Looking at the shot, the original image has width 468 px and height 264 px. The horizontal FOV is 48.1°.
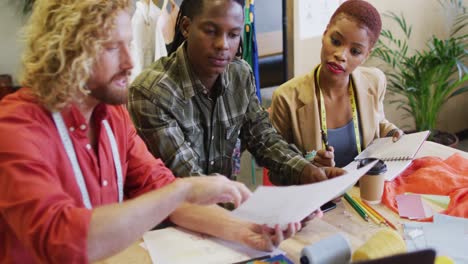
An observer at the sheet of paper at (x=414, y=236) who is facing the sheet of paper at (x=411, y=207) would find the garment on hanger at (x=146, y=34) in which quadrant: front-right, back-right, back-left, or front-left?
front-left

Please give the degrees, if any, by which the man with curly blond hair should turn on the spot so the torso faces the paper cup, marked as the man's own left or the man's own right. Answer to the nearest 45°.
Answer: approximately 45° to the man's own left

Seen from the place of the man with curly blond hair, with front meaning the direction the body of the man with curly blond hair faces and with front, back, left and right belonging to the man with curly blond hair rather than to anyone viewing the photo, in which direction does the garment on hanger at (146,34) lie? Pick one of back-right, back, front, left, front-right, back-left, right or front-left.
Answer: back-left

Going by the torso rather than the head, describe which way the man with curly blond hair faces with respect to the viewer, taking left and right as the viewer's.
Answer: facing the viewer and to the right of the viewer

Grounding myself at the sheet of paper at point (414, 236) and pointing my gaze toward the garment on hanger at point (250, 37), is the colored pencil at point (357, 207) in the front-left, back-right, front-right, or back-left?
front-left

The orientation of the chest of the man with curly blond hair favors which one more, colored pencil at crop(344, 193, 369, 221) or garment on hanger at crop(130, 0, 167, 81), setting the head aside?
the colored pencil

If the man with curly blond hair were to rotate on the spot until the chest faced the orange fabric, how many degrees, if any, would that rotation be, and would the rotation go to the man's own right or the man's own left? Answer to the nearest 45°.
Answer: approximately 45° to the man's own left

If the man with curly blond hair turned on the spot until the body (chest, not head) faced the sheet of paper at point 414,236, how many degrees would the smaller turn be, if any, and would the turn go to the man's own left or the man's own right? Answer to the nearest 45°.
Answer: approximately 45° to the man's own left
